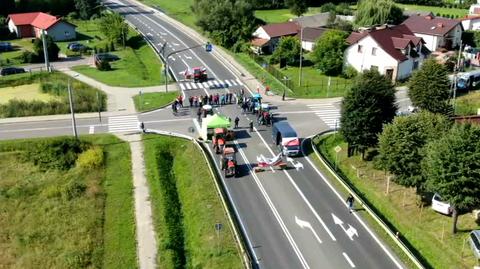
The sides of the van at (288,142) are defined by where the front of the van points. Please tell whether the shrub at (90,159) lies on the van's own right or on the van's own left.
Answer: on the van's own right

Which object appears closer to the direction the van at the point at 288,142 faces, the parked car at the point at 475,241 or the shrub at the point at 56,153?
the parked car
